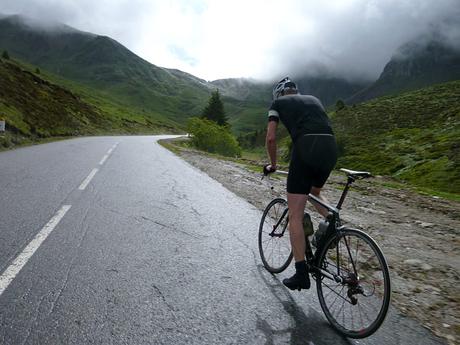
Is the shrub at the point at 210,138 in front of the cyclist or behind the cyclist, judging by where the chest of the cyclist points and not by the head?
in front

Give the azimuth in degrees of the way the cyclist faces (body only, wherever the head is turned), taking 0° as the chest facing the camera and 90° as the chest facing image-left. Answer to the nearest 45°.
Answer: approximately 135°

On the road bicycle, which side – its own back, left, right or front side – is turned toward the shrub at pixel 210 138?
front

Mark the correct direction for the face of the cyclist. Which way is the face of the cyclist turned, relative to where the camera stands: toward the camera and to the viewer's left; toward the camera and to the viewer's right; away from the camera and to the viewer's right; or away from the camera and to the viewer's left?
away from the camera and to the viewer's left

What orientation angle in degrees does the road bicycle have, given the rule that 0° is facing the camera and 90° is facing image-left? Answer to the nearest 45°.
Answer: approximately 135°
